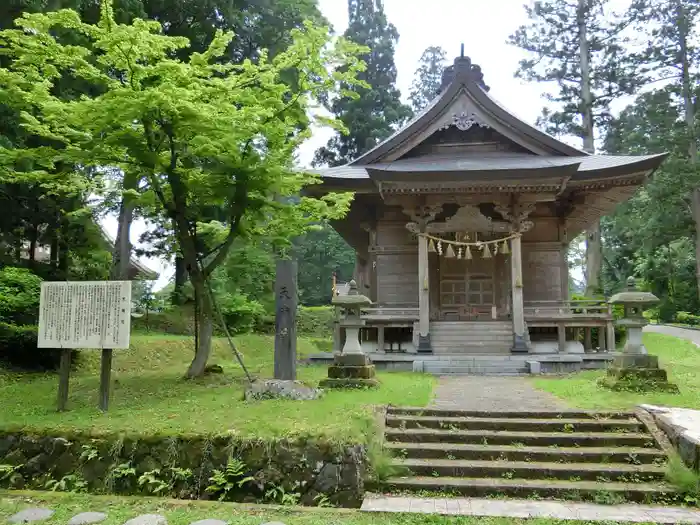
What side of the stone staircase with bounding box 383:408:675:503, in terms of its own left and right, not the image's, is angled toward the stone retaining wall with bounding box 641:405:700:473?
left

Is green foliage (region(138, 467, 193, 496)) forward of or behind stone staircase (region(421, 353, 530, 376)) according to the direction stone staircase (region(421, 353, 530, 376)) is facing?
forward

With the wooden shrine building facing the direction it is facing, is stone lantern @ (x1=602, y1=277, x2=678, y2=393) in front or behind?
in front

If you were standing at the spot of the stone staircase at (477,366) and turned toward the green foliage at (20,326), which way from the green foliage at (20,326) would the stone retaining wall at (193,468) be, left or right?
left

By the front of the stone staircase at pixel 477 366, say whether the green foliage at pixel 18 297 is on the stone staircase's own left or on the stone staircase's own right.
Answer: on the stone staircase's own right

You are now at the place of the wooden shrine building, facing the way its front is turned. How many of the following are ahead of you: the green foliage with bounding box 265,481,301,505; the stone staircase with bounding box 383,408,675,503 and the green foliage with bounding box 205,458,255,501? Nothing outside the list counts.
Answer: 3

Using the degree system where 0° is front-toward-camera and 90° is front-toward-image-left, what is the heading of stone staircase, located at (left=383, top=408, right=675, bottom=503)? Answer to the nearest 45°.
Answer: approximately 0°

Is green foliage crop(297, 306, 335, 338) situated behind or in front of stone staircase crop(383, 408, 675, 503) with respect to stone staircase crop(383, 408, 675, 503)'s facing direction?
behind

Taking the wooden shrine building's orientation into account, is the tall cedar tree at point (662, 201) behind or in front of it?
behind

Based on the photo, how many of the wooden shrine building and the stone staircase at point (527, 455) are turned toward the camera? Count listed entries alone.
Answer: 2

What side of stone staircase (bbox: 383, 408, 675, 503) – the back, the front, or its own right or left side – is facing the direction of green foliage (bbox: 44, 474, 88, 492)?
right

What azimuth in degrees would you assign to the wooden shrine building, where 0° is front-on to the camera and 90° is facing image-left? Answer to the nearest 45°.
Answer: approximately 0°

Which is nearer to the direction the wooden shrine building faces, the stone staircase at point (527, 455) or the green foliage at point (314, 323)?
the stone staircase
